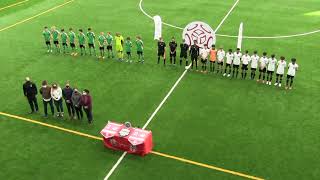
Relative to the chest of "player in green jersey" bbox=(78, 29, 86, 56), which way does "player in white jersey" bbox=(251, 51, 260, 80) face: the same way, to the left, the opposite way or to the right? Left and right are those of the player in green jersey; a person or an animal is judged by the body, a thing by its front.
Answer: the same way

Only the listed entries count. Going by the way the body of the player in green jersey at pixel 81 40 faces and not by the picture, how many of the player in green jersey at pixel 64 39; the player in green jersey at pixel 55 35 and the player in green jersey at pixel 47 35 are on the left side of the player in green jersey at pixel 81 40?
0

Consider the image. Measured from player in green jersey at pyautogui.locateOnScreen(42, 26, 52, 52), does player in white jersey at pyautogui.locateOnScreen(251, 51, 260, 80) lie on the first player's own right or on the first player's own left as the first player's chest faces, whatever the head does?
on the first player's own left

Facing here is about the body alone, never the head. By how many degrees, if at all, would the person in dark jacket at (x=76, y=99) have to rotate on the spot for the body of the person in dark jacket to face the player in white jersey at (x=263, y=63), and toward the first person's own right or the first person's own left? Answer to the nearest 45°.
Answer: approximately 135° to the first person's own left

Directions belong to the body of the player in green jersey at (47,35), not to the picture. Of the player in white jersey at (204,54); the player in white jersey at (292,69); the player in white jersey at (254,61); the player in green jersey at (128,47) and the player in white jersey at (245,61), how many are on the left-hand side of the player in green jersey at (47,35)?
5

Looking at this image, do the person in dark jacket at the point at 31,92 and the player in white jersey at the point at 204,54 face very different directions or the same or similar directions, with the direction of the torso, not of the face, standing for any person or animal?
same or similar directions

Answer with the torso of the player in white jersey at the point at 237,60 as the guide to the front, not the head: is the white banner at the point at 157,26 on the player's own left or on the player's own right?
on the player's own right

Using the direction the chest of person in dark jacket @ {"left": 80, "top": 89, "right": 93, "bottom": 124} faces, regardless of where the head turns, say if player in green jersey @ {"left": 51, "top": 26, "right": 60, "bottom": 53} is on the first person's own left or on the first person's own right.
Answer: on the first person's own right

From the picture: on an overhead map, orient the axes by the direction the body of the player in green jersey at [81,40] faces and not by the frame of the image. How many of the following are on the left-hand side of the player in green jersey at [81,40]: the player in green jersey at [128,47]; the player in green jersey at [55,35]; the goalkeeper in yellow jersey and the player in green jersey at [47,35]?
2

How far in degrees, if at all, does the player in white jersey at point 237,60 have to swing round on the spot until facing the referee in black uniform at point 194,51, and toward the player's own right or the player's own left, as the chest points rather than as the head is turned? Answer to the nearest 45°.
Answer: approximately 45° to the player's own right

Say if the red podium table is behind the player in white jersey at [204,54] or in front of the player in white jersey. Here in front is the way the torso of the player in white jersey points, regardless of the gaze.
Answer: in front

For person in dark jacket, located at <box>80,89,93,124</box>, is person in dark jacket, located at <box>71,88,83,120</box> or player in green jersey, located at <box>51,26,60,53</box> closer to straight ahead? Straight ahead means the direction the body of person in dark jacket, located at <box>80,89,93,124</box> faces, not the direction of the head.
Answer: the person in dark jacket

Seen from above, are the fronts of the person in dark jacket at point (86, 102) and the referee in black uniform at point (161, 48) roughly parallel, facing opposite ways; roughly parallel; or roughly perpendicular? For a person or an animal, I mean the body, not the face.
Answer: roughly parallel

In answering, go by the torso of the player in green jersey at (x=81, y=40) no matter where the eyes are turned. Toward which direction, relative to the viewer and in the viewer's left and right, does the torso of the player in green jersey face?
facing the viewer and to the left of the viewer

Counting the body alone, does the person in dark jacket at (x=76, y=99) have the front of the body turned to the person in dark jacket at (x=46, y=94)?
no

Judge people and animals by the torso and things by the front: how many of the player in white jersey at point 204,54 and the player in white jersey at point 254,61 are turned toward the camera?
2

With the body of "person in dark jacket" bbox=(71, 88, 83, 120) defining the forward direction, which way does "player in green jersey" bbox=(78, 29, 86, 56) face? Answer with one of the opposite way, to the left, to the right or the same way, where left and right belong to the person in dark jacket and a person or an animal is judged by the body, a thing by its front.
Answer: the same way

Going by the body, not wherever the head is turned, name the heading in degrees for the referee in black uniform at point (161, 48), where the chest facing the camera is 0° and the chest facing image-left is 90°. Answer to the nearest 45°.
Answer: approximately 45°

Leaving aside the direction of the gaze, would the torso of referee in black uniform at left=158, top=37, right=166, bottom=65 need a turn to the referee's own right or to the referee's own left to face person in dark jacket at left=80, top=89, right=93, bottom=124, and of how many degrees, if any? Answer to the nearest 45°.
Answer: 0° — they already face them
